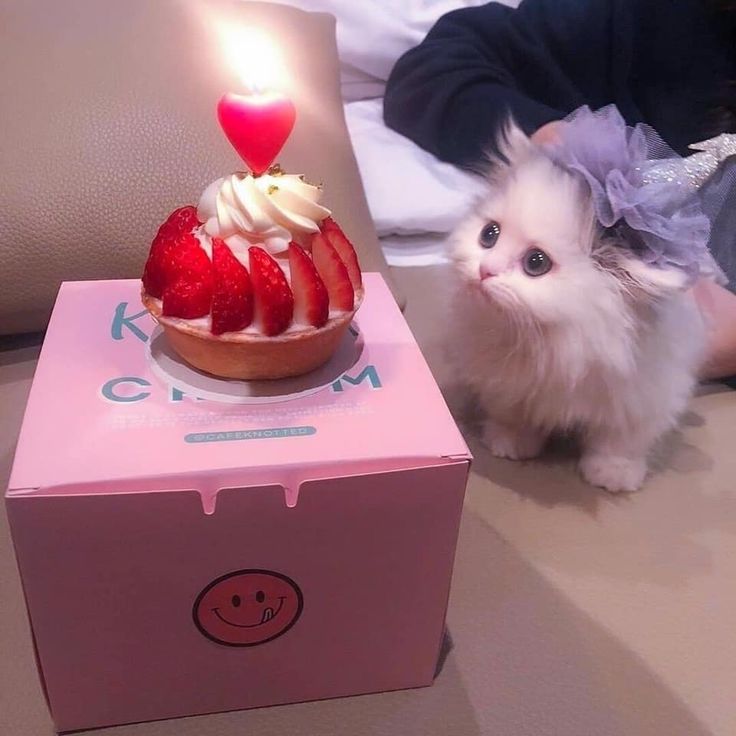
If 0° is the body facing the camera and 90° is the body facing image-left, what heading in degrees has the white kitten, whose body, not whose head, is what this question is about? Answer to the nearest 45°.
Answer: approximately 45°
